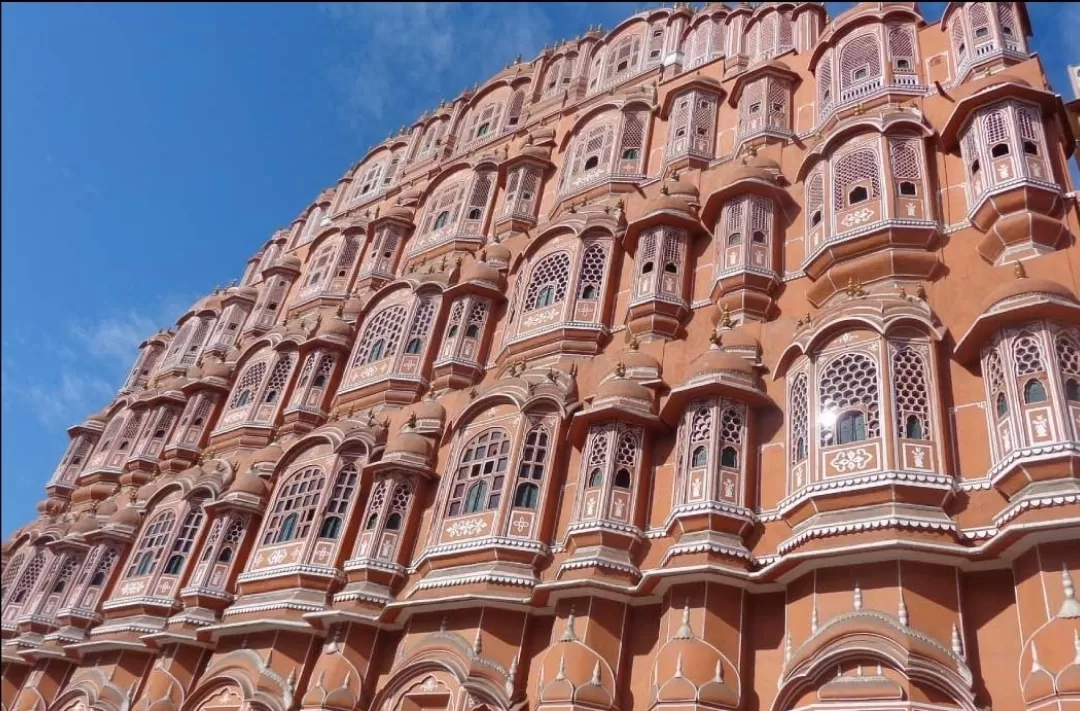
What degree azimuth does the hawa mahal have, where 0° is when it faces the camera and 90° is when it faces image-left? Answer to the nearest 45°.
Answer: approximately 45°
